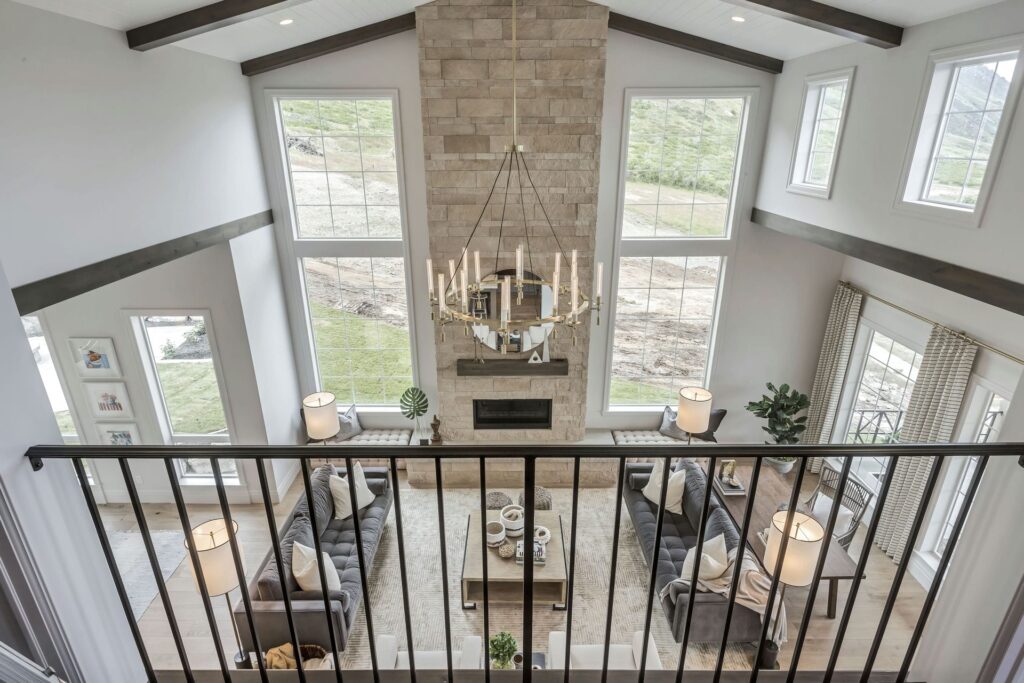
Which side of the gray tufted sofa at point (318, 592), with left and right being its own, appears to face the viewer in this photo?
right

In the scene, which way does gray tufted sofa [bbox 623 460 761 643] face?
to the viewer's left
